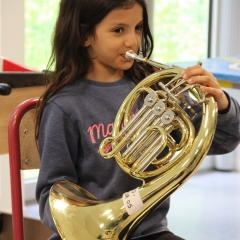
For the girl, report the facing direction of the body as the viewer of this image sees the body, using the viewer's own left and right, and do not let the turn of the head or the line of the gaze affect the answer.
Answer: facing the viewer and to the right of the viewer

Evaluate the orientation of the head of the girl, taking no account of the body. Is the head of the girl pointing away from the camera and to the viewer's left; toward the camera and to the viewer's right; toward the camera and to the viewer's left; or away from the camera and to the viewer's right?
toward the camera and to the viewer's right
